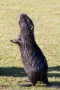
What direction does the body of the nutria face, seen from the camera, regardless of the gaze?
to the viewer's left
